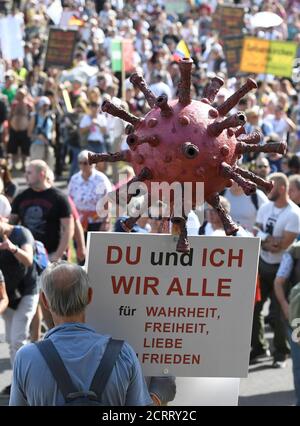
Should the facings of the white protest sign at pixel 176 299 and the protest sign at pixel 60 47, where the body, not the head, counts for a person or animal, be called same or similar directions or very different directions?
same or similar directions

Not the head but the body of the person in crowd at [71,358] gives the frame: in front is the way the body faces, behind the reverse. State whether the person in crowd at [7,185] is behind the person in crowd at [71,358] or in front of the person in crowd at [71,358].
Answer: in front

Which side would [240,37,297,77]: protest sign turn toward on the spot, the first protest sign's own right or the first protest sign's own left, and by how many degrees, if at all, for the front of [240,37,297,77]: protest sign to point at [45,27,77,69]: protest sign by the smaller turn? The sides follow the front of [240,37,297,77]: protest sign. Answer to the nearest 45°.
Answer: approximately 90° to the first protest sign's own right

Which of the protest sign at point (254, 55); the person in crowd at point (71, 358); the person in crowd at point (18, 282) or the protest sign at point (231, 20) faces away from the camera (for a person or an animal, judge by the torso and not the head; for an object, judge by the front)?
the person in crowd at point (71, 358)

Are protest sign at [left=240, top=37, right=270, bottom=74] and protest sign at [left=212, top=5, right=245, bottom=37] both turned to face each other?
no

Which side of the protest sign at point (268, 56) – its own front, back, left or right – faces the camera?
front

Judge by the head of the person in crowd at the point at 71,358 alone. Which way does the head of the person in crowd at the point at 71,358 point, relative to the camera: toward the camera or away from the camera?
away from the camera

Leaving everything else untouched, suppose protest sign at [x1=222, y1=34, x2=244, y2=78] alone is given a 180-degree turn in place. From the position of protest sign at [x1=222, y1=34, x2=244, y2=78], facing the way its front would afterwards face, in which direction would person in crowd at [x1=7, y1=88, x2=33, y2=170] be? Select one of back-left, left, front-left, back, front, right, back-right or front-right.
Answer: left

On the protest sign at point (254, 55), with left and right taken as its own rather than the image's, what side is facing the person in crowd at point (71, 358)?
front

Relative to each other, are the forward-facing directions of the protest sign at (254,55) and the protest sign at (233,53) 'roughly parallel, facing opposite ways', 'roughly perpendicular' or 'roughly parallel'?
roughly parallel

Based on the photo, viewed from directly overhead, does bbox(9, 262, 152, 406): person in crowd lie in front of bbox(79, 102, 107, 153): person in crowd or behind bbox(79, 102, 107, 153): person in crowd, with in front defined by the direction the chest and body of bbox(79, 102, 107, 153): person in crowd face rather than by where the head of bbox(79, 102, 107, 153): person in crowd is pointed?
in front

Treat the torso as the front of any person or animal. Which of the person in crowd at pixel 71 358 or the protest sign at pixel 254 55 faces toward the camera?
the protest sign

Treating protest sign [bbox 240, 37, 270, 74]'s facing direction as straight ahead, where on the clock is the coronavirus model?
The coronavirus model is roughly at 12 o'clock from the protest sign.

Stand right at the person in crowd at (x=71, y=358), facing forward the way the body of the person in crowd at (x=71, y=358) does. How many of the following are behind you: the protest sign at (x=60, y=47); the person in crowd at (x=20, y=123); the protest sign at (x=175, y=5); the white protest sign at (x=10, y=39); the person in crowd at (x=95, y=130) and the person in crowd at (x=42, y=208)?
0

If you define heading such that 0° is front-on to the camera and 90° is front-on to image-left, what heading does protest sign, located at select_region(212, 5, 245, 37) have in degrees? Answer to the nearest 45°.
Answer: approximately 0°

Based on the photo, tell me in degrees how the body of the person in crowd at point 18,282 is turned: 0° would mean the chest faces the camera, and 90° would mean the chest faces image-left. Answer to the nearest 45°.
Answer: approximately 45°

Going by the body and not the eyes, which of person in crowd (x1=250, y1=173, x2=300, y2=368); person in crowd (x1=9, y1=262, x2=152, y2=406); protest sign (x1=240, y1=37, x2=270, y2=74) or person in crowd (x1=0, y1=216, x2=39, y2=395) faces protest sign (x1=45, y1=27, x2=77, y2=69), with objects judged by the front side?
person in crowd (x1=9, y1=262, x2=152, y2=406)

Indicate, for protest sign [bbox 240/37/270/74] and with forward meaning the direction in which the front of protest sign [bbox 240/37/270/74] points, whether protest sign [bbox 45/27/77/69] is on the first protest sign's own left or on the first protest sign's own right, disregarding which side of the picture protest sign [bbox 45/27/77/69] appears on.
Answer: on the first protest sign's own right

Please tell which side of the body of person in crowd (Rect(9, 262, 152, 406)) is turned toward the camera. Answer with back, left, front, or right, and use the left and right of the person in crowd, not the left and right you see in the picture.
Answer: back

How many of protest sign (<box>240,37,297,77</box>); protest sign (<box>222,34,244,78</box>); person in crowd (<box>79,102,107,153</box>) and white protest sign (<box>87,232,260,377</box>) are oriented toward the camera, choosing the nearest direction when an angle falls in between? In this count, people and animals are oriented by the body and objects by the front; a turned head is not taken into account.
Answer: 4
